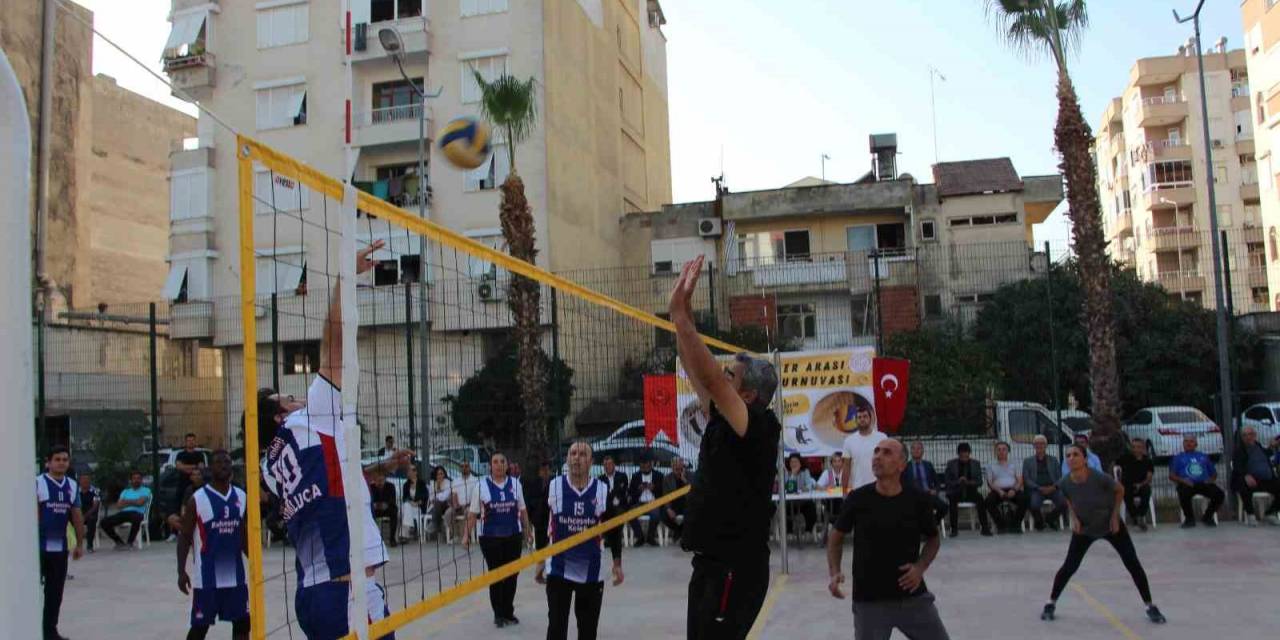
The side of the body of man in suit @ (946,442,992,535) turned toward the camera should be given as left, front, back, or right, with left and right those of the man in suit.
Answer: front

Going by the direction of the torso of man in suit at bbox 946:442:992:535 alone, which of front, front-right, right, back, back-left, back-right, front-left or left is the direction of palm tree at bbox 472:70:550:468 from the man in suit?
right

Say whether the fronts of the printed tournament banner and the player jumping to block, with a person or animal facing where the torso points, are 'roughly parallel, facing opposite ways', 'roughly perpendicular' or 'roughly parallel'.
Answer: roughly parallel, facing opposite ways

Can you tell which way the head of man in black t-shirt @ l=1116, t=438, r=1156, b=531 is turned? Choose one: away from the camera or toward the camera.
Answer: toward the camera

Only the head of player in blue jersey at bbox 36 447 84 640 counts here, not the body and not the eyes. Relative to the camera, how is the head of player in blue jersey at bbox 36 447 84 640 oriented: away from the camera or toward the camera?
toward the camera

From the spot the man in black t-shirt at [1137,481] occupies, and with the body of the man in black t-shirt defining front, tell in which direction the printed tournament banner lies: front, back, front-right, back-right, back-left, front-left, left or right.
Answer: front-right

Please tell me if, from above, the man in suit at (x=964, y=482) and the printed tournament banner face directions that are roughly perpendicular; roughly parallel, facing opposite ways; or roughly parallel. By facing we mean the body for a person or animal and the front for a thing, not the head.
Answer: roughly parallel

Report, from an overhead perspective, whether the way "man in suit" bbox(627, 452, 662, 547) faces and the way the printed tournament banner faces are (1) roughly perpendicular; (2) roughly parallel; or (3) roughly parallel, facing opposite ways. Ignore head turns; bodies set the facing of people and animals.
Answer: roughly parallel

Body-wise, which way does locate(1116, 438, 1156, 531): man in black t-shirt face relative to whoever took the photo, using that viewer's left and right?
facing the viewer

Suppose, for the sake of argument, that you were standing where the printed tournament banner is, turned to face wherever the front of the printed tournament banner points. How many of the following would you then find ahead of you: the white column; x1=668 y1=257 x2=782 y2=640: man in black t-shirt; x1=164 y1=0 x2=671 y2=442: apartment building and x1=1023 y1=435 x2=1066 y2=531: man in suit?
2

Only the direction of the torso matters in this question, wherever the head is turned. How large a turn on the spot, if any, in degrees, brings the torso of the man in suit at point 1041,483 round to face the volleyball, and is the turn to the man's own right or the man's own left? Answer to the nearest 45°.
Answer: approximately 45° to the man's own right

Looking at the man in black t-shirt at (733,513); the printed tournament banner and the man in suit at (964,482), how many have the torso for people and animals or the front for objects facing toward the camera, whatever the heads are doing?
2

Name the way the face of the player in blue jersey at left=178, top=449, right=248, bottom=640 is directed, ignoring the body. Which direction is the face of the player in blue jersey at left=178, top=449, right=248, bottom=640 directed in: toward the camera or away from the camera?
toward the camera

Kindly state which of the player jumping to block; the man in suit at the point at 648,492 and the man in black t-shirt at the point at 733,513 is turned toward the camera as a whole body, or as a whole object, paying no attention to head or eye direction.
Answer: the man in suit

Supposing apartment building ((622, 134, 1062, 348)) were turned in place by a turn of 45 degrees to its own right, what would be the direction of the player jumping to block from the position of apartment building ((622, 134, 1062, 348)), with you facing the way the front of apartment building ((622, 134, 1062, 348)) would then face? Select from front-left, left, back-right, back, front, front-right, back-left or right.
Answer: front-left

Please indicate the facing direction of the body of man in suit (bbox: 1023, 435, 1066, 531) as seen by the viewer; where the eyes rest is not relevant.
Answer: toward the camera

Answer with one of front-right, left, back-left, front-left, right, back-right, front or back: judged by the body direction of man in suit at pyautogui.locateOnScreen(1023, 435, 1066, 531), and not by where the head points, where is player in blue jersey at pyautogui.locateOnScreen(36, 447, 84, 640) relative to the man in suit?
front-right

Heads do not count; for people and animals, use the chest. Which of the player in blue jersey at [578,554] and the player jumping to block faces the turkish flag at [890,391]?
the player jumping to block

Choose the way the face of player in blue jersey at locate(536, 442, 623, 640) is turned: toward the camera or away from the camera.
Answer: toward the camera
